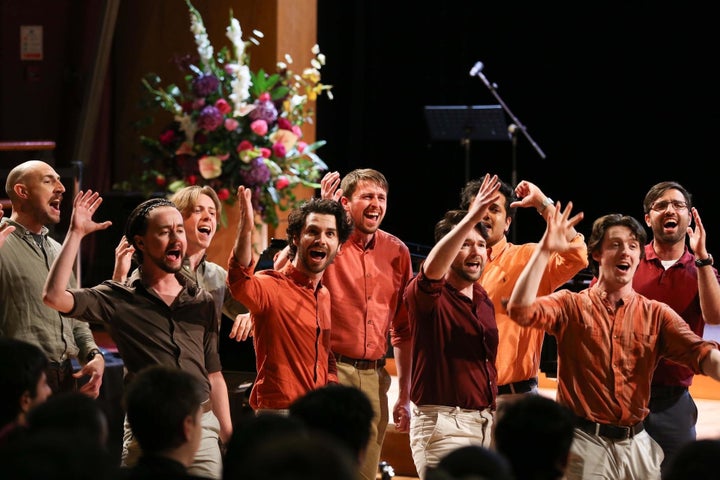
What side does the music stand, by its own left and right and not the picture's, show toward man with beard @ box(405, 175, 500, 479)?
back

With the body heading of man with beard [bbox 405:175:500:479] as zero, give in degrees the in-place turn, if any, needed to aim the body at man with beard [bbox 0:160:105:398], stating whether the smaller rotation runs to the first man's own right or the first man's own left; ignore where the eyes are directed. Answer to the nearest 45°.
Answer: approximately 135° to the first man's own right

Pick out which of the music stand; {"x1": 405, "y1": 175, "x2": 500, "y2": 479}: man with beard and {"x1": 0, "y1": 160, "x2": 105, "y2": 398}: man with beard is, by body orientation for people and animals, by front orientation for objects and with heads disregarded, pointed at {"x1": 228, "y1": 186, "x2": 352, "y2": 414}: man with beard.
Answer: {"x1": 0, "y1": 160, "x2": 105, "y2": 398}: man with beard

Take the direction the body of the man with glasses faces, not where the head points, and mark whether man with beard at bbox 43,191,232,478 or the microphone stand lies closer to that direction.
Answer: the man with beard

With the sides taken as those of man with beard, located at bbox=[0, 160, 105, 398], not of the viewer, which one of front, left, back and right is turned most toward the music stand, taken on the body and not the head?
left

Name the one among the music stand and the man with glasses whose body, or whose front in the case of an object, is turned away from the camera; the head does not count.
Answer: the music stand

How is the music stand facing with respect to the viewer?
away from the camera

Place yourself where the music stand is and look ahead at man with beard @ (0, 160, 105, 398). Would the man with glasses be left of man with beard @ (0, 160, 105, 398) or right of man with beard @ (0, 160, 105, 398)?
left

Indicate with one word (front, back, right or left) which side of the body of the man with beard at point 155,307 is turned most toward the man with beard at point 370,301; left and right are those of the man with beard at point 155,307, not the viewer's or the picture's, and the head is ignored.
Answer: left

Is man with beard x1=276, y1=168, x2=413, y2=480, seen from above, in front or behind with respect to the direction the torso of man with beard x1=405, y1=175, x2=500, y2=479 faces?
behind

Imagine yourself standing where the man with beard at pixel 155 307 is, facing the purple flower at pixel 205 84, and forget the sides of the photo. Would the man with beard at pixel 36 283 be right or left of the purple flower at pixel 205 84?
left
